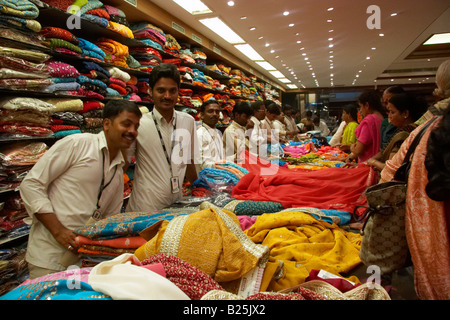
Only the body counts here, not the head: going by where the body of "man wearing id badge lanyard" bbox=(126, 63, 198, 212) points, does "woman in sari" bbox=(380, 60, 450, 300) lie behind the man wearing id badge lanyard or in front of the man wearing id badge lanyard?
in front

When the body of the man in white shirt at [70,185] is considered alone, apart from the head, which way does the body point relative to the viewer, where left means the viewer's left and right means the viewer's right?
facing the viewer and to the right of the viewer

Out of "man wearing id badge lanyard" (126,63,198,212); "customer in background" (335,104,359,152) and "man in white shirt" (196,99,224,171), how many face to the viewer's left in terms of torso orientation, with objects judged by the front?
1

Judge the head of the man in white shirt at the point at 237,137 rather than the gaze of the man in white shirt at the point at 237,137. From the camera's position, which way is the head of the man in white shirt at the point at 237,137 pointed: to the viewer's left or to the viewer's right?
to the viewer's right

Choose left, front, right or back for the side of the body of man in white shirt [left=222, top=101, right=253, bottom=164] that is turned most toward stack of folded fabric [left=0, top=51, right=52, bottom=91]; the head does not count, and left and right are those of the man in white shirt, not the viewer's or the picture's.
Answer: right

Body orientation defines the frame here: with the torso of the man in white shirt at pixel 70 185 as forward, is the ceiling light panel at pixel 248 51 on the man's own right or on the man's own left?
on the man's own left

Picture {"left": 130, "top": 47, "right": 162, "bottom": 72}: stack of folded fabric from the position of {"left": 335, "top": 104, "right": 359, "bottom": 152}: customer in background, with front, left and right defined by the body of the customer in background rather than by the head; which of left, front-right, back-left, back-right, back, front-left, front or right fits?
front-left

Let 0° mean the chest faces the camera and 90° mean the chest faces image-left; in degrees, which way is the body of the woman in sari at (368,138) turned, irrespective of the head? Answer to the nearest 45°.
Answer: approximately 90°

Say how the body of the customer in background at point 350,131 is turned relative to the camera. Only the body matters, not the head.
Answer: to the viewer's left

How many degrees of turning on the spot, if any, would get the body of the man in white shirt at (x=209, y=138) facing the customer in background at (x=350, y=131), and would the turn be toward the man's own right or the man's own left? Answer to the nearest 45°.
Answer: approximately 90° to the man's own left

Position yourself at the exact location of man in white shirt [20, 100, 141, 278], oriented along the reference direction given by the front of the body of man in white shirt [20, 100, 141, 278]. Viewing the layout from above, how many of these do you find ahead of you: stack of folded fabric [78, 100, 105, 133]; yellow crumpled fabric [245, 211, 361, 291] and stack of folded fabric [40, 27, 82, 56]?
1
